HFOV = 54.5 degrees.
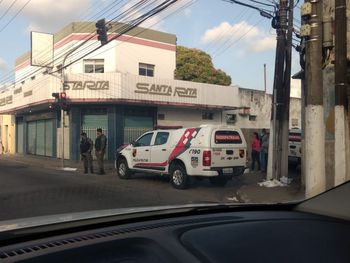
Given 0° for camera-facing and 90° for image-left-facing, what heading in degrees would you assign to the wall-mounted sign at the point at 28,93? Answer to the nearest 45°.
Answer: approximately 45°

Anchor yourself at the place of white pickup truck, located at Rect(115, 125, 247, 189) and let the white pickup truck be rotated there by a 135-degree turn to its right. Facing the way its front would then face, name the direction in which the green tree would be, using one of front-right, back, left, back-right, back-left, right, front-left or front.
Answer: left

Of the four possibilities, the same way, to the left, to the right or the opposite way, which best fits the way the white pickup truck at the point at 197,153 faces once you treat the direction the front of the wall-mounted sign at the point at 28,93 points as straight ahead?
to the right

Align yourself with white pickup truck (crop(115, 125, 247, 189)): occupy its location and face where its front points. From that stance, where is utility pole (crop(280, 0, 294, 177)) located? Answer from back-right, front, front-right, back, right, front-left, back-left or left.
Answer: back-right

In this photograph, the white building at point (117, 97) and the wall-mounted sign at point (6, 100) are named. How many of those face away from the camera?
0

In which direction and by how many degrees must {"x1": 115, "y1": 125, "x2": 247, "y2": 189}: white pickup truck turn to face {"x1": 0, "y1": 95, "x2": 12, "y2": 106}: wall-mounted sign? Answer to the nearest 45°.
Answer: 0° — it already faces it

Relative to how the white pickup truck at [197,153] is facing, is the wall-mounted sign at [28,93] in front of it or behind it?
in front

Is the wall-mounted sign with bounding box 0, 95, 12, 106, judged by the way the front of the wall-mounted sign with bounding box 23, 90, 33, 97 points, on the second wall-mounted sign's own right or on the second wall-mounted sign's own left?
on the second wall-mounted sign's own right

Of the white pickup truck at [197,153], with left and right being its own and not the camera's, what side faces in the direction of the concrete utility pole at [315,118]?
back

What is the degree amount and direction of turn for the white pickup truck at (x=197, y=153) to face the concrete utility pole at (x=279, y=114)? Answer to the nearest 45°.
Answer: approximately 135° to its right

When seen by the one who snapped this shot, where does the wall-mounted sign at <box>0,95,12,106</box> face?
facing the viewer and to the left of the viewer

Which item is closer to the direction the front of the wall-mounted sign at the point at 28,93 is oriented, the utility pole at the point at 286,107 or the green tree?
the utility pole

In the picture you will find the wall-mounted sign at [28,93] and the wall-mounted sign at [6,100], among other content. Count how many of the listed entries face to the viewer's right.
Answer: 0

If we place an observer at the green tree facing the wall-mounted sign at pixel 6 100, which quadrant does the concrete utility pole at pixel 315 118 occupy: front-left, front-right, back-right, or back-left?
front-left

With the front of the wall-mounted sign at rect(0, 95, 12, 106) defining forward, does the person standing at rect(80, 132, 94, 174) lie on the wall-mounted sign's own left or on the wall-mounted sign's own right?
on the wall-mounted sign's own left

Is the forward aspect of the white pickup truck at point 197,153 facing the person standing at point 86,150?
yes
